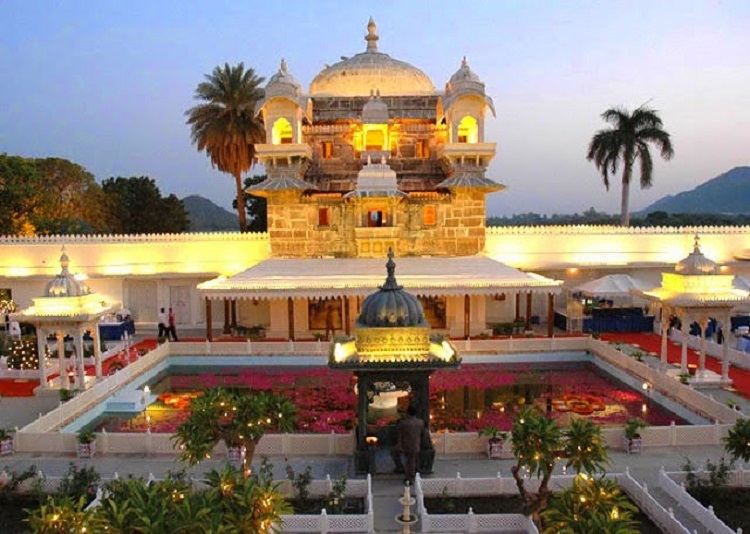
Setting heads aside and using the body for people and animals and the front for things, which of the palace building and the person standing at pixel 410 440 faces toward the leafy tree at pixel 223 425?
the palace building

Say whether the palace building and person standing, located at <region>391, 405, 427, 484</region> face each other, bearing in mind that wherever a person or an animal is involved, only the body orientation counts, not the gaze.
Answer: yes

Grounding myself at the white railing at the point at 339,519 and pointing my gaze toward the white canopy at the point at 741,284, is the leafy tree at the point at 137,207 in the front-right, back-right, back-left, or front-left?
front-left

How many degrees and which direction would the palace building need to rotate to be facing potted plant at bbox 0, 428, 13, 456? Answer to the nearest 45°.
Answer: approximately 45° to its right

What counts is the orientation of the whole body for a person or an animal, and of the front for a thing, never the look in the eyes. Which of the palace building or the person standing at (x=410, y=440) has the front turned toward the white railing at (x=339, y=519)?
the palace building

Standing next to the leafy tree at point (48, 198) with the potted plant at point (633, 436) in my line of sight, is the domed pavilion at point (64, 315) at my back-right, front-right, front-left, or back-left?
front-right

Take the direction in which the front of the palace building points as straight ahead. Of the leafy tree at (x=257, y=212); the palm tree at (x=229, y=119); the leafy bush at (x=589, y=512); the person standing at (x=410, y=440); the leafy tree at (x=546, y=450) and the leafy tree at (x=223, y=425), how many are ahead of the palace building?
4

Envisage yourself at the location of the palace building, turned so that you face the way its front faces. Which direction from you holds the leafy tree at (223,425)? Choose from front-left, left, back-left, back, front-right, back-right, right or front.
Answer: front

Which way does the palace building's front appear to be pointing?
toward the camera

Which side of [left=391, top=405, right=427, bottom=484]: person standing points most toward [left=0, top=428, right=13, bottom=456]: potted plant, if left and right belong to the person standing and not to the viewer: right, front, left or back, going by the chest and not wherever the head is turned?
left

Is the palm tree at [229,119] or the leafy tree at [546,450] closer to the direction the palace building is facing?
the leafy tree

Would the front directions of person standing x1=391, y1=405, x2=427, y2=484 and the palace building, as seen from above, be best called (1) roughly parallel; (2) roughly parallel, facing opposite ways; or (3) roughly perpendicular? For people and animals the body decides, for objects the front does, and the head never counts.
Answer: roughly parallel, facing opposite ways

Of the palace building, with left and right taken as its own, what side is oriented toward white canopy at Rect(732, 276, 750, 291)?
left

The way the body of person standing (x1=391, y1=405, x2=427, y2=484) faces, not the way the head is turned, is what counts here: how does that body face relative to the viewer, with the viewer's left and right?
facing away from the viewer

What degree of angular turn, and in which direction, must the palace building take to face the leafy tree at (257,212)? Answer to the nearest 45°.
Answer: approximately 135° to its right

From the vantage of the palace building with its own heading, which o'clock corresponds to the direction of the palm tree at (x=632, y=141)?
The palm tree is roughly at 8 o'clock from the palace building.
